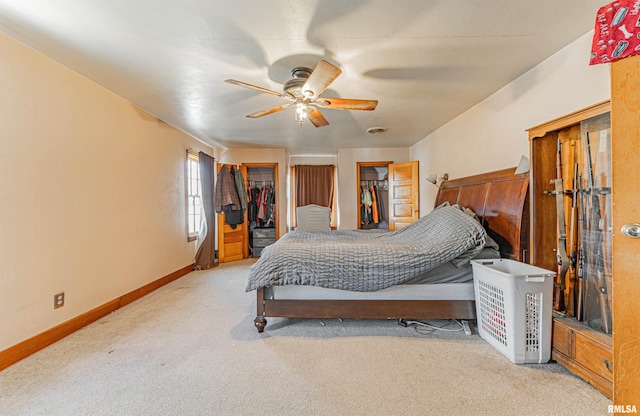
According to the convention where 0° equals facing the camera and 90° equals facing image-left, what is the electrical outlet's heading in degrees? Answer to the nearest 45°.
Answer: approximately 315°

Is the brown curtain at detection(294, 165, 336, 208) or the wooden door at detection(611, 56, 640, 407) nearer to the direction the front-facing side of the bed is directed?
the brown curtain

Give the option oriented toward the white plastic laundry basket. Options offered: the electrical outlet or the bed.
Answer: the electrical outlet

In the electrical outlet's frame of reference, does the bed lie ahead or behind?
ahead

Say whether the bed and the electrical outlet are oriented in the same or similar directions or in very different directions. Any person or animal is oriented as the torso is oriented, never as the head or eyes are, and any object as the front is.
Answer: very different directions

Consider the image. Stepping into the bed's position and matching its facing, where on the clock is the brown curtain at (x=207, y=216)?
The brown curtain is roughly at 1 o'clock from the bed.

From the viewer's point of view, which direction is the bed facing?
to the viewer's left

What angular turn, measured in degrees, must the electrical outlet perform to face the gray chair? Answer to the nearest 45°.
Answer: approximately 45° to its left

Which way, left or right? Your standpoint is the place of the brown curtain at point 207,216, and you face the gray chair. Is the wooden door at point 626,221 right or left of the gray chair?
right

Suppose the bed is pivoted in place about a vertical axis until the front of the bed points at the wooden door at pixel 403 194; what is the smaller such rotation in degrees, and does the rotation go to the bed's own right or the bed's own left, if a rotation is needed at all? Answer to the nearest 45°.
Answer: approximately 90° to the bed's own right

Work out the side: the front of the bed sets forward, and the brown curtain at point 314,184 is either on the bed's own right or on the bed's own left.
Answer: on the bed's own right

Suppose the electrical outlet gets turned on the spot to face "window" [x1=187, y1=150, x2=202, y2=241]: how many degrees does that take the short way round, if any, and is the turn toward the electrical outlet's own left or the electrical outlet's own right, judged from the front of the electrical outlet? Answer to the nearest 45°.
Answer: approximately 90° to the electrical outlet's own left

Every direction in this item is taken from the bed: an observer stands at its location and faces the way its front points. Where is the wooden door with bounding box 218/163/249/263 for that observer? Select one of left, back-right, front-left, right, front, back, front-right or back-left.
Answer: front-right
